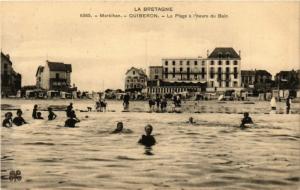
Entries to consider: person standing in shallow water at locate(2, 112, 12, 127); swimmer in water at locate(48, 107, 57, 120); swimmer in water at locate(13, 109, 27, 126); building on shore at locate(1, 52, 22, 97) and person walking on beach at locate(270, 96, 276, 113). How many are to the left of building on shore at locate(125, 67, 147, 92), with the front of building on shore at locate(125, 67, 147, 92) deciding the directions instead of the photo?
1

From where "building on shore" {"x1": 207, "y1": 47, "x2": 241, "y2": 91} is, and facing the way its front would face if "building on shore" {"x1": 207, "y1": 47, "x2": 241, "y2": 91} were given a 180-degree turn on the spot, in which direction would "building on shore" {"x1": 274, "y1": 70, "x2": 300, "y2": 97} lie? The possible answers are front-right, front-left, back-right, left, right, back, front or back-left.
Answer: right

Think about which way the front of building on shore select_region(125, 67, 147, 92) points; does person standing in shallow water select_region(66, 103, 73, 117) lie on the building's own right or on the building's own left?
on the building's own right

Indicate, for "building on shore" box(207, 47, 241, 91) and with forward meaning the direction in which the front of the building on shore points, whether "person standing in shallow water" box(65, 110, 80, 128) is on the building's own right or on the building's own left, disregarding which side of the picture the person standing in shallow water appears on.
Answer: on the building's own right

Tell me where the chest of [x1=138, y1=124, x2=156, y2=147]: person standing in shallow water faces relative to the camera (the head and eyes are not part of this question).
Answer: toward the camera

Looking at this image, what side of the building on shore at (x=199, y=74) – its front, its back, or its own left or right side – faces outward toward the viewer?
front

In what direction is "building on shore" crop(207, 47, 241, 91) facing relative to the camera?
toward the camera

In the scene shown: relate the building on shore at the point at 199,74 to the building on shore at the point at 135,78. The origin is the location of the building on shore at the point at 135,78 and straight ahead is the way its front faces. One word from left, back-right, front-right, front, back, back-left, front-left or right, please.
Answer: left

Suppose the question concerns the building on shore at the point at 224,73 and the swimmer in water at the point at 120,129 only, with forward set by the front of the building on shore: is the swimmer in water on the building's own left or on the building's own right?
on the building's own right

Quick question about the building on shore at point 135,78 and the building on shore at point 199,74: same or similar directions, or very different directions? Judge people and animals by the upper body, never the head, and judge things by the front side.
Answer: same or similar directions

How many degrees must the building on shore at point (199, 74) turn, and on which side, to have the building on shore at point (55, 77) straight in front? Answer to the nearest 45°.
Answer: approximately 90° to its right

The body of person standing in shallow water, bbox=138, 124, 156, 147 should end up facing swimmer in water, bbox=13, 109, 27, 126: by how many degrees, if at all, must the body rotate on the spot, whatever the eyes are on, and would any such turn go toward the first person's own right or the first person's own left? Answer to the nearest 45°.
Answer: approximately 90° to the first person's own right

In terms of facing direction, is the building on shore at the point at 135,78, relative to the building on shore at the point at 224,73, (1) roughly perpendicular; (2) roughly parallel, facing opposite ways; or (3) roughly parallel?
roughly parallel
